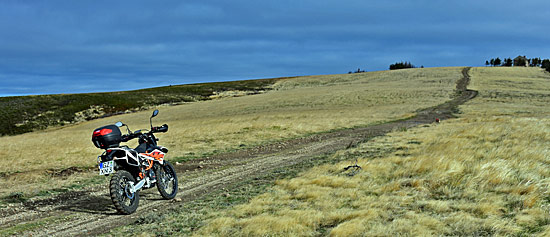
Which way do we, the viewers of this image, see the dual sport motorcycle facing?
facing away from the viewer and to the right of the viewer
